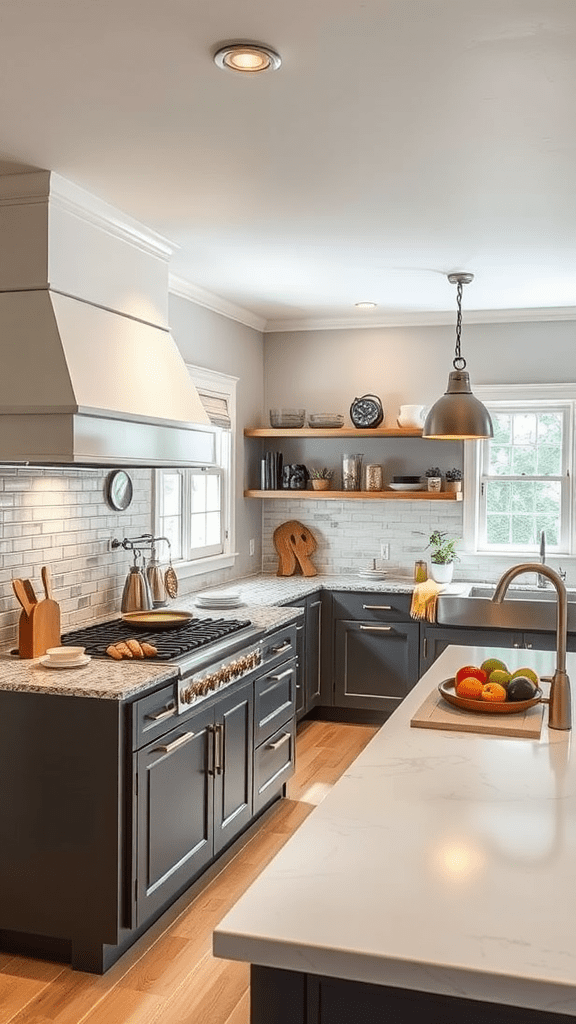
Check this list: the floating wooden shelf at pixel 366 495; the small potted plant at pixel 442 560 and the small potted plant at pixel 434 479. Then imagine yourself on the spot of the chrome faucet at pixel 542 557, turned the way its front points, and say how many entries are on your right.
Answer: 3

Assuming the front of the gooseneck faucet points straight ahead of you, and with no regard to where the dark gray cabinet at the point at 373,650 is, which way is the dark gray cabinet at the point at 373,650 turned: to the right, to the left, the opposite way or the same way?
to the left

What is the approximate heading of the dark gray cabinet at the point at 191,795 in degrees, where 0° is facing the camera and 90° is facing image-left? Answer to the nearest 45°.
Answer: approximately 315°

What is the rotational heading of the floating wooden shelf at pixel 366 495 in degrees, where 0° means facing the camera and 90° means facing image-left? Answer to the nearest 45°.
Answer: approximately 0°

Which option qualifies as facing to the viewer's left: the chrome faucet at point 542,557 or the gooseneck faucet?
the gooseneck faucet

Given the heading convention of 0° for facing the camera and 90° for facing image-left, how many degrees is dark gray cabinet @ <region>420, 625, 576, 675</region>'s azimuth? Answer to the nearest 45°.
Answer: approximately 0°

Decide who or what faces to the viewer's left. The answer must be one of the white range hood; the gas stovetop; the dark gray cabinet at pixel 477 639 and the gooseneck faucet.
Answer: the gooseneck faucet

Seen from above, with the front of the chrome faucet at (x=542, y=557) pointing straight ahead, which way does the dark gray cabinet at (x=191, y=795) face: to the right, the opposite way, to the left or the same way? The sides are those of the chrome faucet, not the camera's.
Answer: to the left

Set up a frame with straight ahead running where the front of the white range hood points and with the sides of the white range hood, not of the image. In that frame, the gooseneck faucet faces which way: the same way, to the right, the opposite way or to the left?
the opposite way

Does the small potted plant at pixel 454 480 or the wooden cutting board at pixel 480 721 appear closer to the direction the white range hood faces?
the wooden cutting board

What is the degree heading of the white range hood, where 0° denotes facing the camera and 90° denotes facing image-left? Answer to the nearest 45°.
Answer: approximately 315°

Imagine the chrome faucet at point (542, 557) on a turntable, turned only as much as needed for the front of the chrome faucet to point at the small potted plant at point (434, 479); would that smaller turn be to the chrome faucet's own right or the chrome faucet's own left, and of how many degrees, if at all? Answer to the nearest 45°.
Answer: approximately 90° to the chrome faucet's own right

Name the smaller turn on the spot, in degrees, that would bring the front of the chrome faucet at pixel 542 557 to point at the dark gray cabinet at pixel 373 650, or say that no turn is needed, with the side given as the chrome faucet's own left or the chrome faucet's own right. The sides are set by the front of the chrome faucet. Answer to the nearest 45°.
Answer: approximately 90° to the chrome faucet's own right
